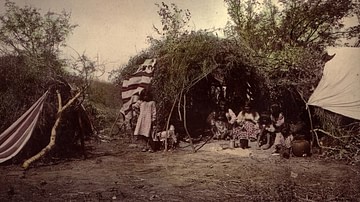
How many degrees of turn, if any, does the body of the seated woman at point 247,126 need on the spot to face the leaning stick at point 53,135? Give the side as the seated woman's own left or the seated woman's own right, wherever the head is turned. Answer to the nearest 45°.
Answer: approximately 45° to the seated woman's own right

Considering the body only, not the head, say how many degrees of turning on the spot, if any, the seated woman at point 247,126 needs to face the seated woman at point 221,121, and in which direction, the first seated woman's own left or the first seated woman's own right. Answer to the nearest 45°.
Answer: approximately 135° to the first seated woman's own right

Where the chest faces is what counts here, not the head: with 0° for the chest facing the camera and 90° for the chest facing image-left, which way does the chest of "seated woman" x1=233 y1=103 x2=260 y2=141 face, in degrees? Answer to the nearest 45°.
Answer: approximately 0°

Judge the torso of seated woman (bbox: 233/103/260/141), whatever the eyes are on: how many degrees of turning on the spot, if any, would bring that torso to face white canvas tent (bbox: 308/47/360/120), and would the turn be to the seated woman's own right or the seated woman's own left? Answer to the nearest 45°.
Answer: approximately 45° to the seated woman's own left
